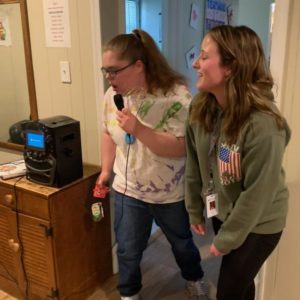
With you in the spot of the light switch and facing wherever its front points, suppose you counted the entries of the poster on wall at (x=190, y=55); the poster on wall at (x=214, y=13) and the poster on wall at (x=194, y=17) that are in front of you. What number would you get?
0

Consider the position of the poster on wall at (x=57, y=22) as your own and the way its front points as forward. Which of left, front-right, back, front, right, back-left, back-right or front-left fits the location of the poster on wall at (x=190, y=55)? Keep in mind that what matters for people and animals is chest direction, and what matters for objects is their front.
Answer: back-left

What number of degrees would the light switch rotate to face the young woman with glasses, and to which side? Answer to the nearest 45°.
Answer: approximately 45° to its left

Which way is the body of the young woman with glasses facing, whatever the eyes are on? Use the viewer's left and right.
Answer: facing the viewer and to the left of the viewer

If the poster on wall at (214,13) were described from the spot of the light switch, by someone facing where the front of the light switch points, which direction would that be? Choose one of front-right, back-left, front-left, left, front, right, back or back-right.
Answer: back-left

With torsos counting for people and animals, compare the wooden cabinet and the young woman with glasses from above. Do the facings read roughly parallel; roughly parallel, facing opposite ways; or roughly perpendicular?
roughly parallel

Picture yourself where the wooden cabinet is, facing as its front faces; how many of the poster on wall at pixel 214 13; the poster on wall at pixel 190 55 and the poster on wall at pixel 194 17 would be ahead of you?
0

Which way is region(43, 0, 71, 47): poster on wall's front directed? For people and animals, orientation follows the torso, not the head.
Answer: toward the camera

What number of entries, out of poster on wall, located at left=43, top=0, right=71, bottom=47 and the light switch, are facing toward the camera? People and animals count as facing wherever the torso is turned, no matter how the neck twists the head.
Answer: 2

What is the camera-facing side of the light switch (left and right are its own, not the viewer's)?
front

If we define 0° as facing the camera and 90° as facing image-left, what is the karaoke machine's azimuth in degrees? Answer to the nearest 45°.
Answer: approximately 45°

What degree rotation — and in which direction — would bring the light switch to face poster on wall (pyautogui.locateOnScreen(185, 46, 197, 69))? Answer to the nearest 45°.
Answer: approximately 135° to its left

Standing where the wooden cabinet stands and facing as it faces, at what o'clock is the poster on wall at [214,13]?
The poster on wall is roughly at 6 o'clock from the wooden cabinet.

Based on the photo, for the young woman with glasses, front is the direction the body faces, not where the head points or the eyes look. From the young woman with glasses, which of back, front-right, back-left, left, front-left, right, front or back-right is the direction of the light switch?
right

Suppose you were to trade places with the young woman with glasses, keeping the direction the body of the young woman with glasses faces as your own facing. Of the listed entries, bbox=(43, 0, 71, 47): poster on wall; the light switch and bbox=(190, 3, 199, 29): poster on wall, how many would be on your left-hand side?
0

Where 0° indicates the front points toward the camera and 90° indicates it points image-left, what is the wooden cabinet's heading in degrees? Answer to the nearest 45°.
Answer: approximately 45°

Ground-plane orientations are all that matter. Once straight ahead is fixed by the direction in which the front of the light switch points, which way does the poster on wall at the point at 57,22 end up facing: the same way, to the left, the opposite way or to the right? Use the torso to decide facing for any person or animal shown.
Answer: the same way

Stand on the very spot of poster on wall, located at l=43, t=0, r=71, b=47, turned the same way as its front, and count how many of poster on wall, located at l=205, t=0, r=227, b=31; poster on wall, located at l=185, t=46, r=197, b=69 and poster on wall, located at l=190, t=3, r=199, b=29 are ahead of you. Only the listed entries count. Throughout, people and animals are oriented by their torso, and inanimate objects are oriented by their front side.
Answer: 0
